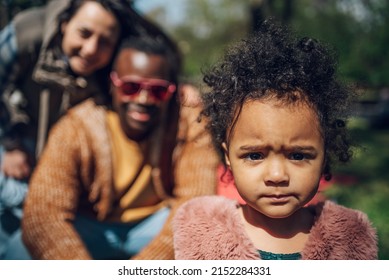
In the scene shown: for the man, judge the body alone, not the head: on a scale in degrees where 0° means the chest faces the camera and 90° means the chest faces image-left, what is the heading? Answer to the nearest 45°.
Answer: approximately 0°
